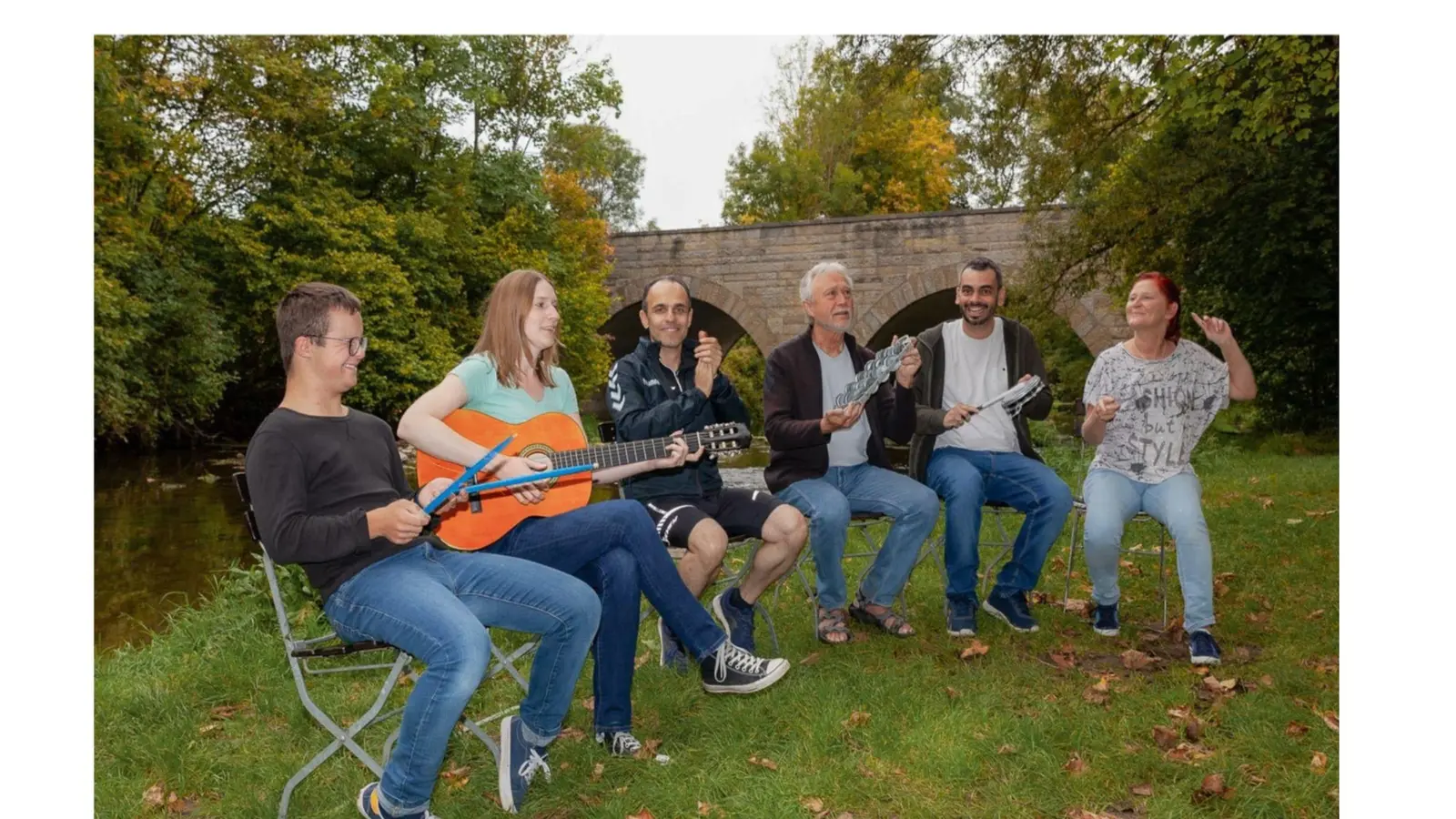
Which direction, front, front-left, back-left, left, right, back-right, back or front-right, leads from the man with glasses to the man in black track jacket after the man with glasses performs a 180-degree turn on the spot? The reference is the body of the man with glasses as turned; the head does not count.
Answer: right

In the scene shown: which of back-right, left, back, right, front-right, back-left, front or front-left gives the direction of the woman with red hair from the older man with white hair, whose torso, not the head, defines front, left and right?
front-left

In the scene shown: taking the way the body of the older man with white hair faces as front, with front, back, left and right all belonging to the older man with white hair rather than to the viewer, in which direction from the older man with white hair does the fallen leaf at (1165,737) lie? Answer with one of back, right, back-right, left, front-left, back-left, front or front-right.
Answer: front

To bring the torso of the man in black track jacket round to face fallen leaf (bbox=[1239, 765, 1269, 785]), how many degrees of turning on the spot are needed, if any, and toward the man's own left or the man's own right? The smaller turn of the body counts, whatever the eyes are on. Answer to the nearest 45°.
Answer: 0° — they already face it

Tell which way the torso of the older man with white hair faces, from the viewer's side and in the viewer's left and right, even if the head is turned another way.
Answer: facing the viewer and to the right of the viewer

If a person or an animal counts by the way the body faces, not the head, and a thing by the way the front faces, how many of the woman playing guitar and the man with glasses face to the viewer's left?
0

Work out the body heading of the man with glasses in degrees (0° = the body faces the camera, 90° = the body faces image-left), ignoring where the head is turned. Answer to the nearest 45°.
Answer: approximately 315°

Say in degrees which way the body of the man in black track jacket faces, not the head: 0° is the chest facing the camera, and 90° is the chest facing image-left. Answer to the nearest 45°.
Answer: approximately 315°

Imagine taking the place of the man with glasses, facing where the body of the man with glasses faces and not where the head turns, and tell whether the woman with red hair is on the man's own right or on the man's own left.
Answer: on the man's own left

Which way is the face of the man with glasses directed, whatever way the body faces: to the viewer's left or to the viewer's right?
to the viewer's right

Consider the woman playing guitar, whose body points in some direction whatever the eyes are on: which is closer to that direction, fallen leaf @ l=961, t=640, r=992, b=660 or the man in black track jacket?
the fallen leaf

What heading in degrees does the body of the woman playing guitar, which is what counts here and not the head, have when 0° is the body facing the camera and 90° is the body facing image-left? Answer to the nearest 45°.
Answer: approximately 315°

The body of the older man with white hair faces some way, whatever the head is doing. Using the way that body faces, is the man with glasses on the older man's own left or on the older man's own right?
on the older man's own right

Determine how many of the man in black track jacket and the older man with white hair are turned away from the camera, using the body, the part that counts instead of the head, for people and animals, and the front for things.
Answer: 0

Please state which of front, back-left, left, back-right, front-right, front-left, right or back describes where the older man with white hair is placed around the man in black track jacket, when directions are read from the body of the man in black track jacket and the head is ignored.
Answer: left
